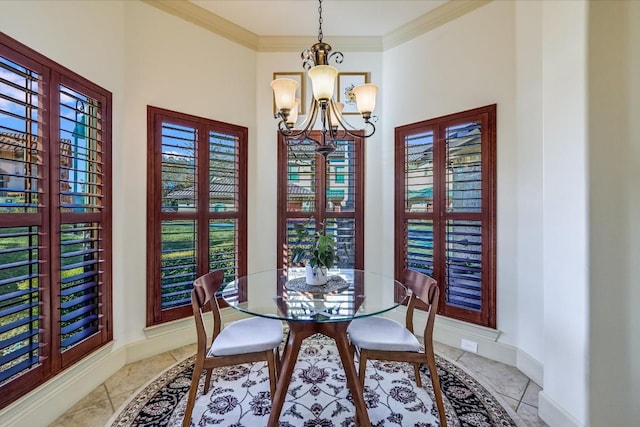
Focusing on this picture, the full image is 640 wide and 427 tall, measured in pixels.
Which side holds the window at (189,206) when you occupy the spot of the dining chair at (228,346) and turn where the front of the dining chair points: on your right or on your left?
on your left

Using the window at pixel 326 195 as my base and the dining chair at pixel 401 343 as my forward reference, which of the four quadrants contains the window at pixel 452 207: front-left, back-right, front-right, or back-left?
front-left

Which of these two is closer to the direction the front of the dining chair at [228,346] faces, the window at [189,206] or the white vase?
the white vase

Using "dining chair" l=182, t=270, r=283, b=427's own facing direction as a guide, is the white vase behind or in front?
in front

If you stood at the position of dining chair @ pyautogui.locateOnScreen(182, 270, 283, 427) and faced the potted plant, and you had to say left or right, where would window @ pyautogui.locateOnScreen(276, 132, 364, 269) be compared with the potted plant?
left

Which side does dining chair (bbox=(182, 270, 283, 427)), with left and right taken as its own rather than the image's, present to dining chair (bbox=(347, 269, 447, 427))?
front

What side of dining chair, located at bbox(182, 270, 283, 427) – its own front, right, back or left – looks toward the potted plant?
front

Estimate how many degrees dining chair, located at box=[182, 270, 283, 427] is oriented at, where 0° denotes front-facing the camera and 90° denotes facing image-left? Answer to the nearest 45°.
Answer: approximately 270°
